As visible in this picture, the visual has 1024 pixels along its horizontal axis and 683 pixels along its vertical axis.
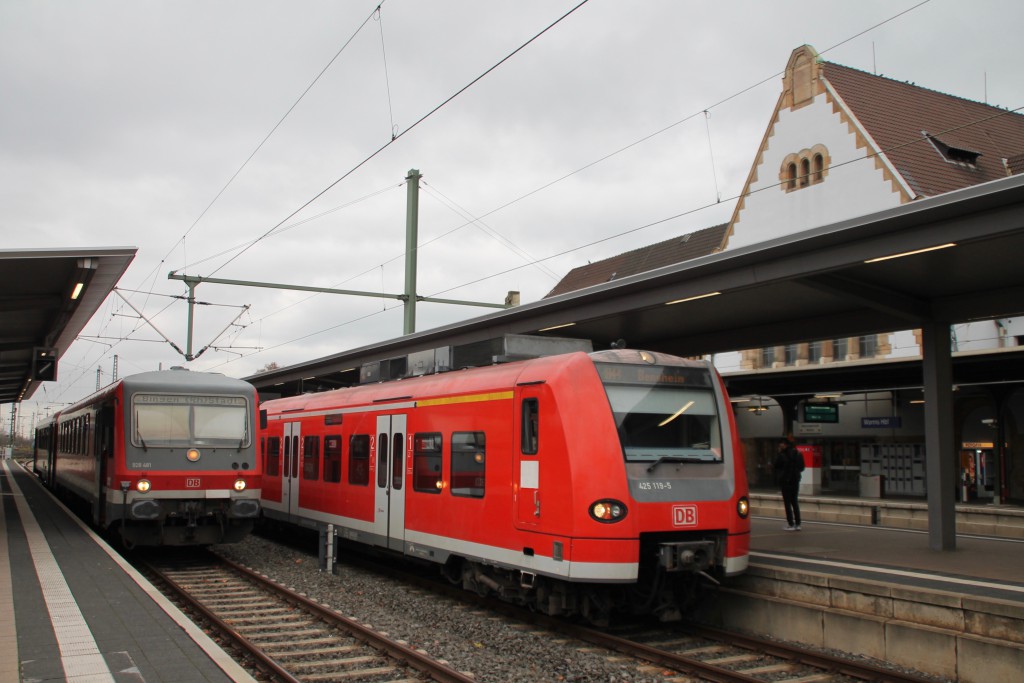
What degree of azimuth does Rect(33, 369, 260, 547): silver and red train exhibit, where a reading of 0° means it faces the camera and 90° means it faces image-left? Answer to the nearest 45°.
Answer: approximately 0°

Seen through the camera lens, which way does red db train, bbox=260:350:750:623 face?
facing the viewer and to the right of the viewer

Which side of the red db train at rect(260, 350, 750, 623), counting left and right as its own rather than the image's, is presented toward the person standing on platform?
left

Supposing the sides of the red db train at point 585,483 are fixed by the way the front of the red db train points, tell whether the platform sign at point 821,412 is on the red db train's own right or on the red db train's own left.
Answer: on the red db train's own left

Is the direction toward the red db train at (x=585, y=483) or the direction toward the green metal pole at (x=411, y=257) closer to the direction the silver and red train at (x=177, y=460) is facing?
the red db train

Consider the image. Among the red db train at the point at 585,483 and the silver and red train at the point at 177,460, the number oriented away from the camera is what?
0

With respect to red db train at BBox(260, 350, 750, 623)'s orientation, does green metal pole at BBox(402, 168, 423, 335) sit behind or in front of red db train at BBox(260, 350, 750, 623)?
behind
